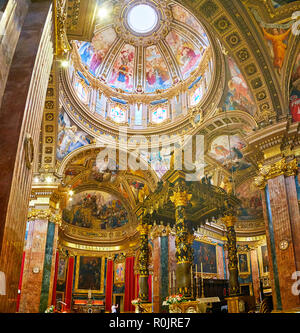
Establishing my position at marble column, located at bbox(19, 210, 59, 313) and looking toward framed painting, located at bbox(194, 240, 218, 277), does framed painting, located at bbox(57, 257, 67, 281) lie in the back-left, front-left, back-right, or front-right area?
front-left

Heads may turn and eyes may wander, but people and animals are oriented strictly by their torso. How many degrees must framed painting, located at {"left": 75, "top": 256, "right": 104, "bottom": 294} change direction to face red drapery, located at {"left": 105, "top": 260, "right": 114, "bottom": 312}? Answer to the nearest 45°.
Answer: approximately 90° to its left

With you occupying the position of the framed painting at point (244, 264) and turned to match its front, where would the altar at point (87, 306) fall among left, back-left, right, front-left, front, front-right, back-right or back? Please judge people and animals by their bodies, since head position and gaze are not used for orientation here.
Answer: front-right

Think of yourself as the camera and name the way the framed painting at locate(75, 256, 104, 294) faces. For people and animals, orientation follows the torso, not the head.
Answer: facing the viewer

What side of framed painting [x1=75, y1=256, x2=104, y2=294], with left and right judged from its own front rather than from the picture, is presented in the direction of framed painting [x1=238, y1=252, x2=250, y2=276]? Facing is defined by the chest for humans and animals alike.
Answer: left

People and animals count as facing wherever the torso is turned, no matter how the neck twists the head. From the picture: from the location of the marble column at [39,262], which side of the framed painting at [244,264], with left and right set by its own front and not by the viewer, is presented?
front

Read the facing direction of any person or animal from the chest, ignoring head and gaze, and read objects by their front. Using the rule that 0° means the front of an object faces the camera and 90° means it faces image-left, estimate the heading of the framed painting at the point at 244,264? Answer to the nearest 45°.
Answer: approximately 45°

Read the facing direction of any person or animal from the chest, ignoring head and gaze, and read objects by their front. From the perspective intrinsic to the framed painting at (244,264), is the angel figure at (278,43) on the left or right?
on its left

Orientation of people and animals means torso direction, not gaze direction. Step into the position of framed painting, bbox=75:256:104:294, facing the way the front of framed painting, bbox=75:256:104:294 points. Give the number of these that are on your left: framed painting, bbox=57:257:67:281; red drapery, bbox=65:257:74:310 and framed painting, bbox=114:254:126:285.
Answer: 1

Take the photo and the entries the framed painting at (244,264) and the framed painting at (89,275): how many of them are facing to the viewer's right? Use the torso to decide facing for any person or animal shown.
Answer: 0

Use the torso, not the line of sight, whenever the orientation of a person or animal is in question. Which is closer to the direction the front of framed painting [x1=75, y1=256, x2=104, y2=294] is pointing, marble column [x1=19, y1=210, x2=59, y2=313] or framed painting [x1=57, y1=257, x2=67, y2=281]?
the marble column

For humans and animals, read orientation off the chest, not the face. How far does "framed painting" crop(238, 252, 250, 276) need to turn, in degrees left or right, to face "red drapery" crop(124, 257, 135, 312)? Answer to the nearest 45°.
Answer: approximately 45° to its right

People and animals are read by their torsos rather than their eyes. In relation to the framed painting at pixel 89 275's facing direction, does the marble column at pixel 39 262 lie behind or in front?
in front
